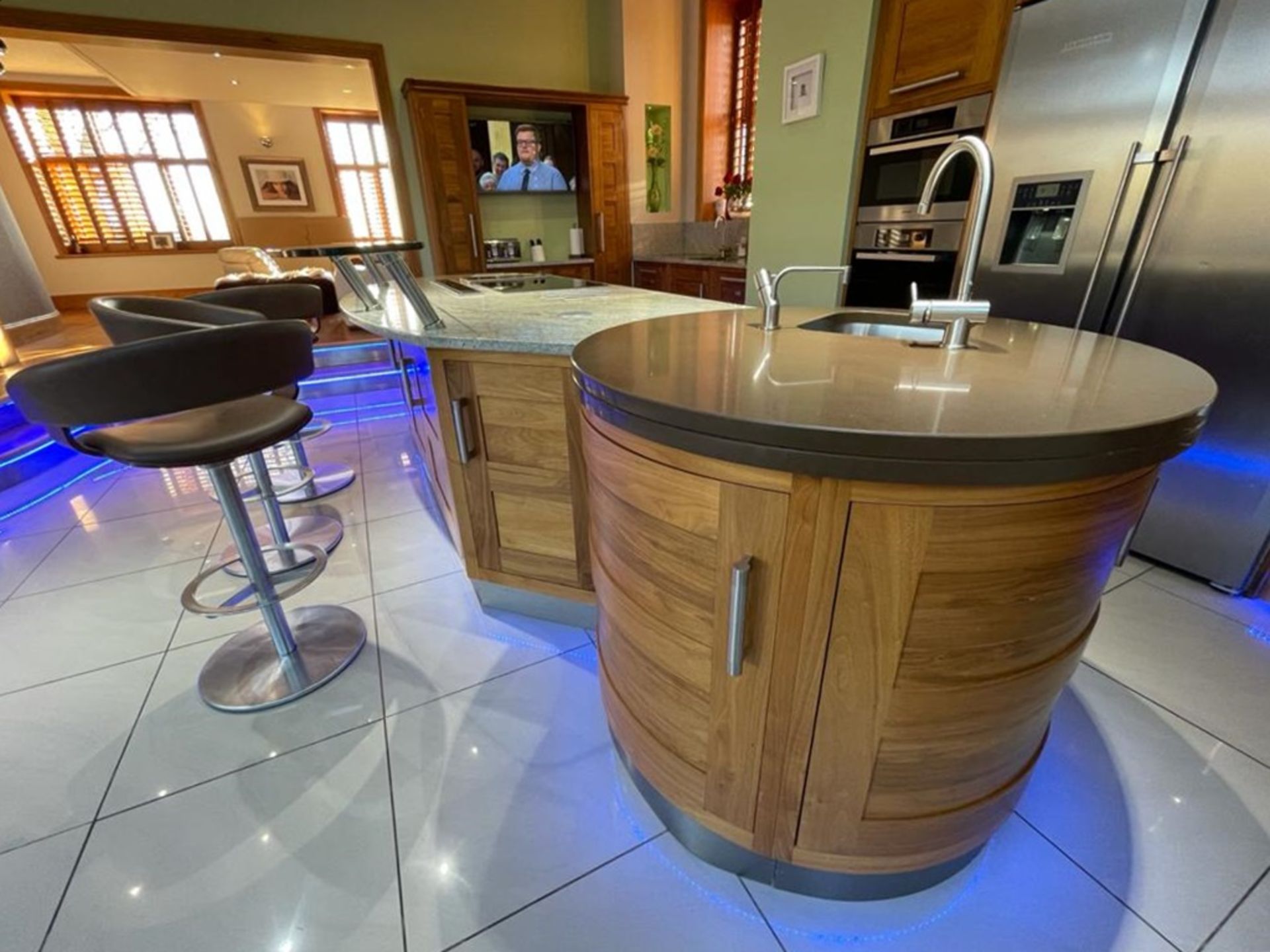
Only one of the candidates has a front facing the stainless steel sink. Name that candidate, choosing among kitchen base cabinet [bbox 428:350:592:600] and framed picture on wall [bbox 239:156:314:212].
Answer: the framed picture on wall

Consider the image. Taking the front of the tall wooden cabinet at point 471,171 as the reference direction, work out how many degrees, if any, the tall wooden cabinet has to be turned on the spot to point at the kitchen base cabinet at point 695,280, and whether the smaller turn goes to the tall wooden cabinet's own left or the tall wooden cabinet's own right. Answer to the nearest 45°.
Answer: approximately 45° to the tall wooden cabinet's own left

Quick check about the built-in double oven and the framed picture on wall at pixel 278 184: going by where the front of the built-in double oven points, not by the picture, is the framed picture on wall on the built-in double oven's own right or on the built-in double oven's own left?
on the built-in double oven's own right

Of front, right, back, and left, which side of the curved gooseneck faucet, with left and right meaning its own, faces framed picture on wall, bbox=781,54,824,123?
right

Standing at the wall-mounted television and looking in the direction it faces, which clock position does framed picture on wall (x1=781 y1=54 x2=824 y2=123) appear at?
The framed picture on wall is roughly at 11 o'clock from the wall-mounted television.

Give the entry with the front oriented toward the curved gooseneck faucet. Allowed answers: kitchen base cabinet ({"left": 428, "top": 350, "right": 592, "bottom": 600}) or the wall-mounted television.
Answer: the wall-mounted television

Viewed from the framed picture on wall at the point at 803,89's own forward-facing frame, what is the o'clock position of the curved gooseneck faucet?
The curved gooseneck faucet is roughly at 10 o'clock from the framed picture on wall.

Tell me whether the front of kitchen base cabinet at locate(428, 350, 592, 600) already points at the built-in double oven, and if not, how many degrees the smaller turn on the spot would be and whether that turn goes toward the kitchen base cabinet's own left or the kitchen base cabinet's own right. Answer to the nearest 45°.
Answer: approximately 180°

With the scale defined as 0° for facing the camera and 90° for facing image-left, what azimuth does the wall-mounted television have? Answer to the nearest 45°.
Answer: approximately 0°

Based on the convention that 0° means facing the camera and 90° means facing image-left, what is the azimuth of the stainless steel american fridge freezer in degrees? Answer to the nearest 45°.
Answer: approximately 45°

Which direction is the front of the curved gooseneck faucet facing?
to the viewer's left

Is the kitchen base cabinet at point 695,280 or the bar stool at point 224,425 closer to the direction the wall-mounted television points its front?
the bar stool

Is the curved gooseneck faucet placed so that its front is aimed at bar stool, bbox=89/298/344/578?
yes

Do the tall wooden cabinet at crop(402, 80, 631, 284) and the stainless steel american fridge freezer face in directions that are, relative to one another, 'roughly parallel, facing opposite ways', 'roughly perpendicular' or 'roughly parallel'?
roughly perpendicular
